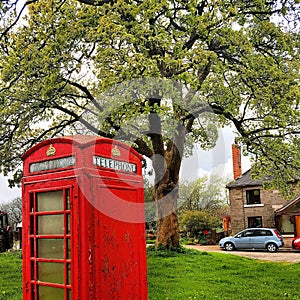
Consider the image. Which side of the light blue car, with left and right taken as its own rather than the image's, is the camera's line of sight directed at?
left

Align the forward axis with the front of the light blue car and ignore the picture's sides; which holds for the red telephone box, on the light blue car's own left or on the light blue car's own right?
on the light blue car's own left

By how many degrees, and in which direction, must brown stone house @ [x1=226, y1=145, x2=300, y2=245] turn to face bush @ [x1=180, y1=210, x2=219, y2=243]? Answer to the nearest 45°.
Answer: approximately 90° to its right

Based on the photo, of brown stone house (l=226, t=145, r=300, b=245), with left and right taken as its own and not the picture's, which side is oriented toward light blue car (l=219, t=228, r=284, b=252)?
front

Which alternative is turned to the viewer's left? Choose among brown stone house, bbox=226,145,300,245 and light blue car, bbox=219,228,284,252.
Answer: the light blue car

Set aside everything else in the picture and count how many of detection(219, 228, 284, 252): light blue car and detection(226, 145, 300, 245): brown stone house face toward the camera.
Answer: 1

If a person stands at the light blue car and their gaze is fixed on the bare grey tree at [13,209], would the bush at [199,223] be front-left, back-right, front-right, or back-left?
front-right

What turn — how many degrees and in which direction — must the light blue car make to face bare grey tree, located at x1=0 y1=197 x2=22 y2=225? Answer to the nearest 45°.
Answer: approximately 45° to its right

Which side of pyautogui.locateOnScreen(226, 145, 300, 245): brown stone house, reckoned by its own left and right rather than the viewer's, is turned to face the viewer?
front

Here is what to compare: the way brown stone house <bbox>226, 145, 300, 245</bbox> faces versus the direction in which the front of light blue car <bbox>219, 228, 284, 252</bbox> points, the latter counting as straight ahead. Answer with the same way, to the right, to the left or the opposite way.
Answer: to the left

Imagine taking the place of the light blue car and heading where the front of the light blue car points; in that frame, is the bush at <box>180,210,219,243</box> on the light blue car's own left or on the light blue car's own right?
on the light blue car's own right

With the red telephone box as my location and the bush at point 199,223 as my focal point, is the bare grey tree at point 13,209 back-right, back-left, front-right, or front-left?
front-left
